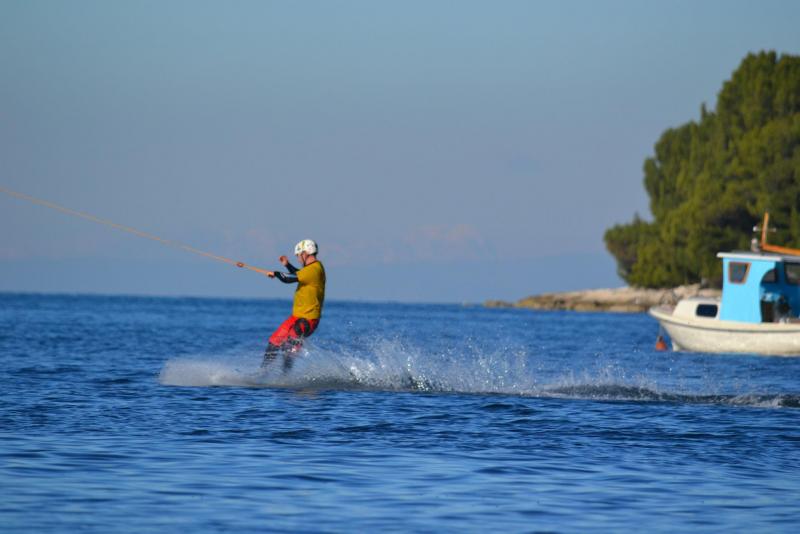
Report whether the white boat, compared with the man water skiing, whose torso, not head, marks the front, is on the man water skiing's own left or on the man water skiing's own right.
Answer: on the man water skiing's own right

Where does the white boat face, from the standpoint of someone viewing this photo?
facing to the left of the viewer

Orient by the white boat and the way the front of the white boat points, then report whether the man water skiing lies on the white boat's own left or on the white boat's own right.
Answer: on the white boat's own left

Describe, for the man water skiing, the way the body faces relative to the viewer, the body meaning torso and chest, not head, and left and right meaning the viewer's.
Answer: facing to the left of the viewer

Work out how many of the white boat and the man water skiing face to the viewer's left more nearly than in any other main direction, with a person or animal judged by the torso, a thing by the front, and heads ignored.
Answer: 2
